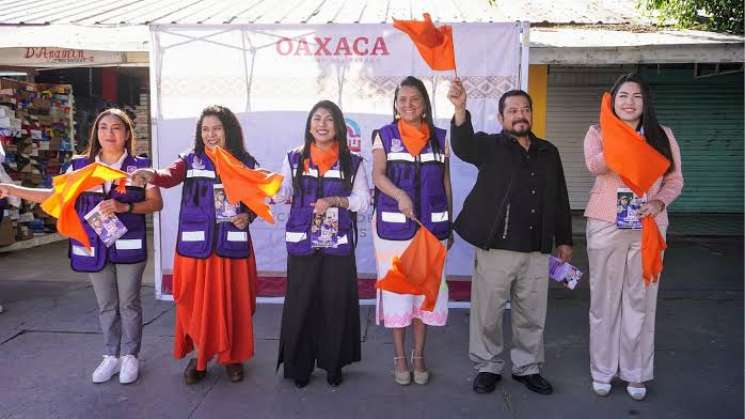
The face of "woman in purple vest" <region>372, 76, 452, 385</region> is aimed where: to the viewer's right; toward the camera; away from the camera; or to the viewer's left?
toward the camera

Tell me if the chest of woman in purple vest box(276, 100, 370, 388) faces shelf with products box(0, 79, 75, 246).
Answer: no

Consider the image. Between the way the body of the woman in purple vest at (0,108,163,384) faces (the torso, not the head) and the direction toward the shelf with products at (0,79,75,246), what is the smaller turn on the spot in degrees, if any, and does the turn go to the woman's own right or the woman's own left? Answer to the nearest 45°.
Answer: approximately 180°

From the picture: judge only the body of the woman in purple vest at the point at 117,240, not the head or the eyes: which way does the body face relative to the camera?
toward the camera

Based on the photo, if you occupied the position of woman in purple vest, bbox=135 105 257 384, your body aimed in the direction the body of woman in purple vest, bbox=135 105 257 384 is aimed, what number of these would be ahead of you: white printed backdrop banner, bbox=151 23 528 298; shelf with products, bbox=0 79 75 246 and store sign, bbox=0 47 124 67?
0

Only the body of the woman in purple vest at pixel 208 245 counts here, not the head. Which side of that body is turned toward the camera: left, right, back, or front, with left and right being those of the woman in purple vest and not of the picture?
front

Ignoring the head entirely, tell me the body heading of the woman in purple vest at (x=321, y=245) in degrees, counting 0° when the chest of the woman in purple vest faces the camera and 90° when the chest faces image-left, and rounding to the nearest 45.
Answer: approximately 0°

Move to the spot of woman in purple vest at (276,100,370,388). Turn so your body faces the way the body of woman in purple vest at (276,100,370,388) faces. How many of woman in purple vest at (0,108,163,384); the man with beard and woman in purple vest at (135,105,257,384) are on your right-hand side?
2

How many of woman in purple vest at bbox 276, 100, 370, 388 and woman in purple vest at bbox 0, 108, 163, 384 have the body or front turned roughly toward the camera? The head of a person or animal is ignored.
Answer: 2

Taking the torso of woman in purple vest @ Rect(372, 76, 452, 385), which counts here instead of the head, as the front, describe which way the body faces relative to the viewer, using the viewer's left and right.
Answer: facing the viewer

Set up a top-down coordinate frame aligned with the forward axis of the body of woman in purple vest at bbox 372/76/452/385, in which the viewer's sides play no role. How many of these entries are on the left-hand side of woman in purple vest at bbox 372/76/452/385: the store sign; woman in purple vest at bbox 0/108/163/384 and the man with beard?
1

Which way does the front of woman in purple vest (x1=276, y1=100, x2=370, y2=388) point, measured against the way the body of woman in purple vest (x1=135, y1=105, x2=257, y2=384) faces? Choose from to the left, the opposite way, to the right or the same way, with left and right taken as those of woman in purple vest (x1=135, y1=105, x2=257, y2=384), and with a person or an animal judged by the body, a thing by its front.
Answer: the same way

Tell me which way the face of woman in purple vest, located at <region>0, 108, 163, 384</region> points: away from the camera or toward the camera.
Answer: toward the camera
